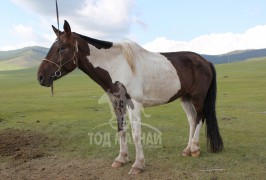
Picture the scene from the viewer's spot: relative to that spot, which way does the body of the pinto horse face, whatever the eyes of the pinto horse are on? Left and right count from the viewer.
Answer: facing the viewer and to the left of the viewer
